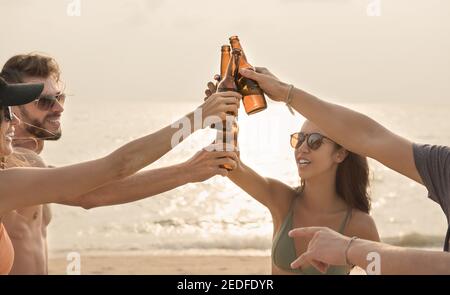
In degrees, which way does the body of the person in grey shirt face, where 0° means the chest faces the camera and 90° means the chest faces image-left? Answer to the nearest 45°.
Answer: approximately 90°
